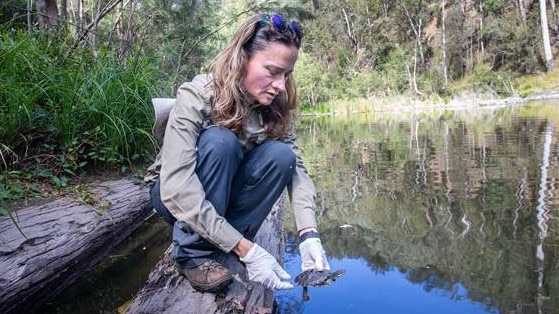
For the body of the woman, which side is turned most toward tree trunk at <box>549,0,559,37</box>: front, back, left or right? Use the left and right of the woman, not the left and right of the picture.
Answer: left

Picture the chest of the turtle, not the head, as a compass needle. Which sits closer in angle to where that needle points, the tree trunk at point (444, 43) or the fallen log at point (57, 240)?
the tree trunk

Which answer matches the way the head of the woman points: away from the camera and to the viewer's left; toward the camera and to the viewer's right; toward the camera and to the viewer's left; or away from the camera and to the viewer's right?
toward the camera and to the viewer's right

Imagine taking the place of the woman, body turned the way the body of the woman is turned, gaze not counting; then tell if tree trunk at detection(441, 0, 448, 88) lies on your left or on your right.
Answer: on your left

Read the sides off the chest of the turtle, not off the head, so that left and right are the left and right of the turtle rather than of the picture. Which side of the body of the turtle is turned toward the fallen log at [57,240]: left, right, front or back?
back

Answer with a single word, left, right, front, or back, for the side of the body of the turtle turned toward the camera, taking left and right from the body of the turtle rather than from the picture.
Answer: right

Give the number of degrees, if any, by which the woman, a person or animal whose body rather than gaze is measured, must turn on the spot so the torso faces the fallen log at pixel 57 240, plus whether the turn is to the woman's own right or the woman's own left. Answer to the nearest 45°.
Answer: approximately 180°
